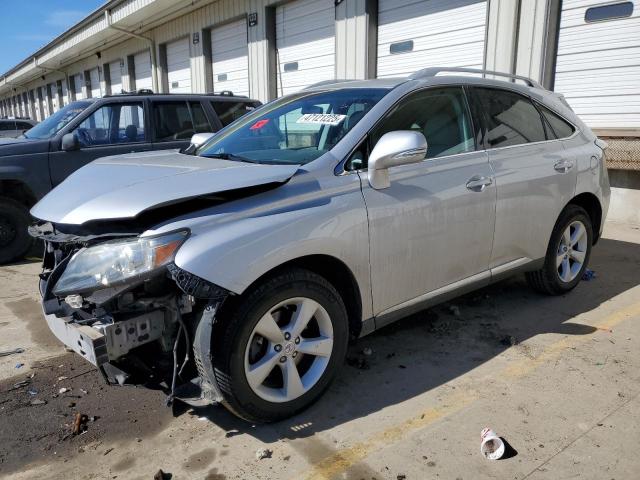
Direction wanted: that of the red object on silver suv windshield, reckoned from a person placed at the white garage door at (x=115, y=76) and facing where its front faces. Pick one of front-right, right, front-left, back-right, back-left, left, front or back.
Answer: front-left

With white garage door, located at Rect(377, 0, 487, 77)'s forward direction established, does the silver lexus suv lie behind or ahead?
ahead

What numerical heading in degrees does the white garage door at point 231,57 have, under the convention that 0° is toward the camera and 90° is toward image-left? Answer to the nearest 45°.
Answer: approximately 45°

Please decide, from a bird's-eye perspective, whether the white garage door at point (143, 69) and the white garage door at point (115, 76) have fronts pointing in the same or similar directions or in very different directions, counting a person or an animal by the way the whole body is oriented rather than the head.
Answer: same or similar directions

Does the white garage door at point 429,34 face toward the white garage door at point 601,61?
no

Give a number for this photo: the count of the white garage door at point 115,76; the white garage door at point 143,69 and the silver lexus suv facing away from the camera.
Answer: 0

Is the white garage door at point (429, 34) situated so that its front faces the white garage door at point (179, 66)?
no

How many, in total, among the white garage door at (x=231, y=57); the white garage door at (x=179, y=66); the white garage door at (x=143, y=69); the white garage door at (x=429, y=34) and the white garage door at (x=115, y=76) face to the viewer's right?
0

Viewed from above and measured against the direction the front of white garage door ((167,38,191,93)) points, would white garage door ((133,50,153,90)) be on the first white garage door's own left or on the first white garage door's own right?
on the first white garage door's own right

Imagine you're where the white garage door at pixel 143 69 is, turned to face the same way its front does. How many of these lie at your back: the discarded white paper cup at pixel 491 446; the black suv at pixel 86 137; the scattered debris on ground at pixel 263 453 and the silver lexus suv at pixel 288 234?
0

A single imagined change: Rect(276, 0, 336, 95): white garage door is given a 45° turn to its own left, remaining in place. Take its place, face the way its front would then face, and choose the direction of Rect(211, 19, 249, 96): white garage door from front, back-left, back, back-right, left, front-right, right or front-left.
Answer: back-right

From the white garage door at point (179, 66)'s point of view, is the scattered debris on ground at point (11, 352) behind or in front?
in front

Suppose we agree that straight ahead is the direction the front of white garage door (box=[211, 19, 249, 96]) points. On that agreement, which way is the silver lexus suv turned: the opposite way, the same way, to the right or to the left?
the same way

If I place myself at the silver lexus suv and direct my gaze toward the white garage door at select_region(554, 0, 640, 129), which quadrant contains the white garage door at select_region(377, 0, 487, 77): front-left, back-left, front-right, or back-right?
front-left

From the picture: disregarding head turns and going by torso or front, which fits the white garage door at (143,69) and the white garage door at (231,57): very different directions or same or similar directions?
same or similar directions

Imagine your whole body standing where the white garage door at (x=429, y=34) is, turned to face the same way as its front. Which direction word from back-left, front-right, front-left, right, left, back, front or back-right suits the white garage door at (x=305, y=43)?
right

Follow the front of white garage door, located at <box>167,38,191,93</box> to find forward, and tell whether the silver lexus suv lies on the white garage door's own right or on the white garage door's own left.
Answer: on the white garage door's own left

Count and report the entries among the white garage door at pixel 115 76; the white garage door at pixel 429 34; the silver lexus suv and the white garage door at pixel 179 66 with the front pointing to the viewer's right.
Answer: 0

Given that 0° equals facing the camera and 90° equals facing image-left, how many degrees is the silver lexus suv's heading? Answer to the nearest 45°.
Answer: approximately 45°

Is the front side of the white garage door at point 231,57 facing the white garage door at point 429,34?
no
